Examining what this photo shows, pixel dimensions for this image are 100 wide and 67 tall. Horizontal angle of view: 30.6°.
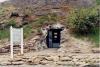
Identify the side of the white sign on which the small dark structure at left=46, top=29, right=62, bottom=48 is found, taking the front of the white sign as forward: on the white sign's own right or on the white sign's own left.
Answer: on the white sign's own left

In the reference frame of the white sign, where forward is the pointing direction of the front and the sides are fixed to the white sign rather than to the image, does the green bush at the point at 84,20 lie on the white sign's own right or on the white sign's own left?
on the white sign's own left

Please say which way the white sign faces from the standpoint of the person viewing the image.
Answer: facing the viewer and to the right of the viewer
